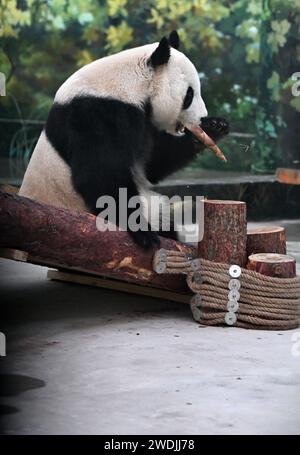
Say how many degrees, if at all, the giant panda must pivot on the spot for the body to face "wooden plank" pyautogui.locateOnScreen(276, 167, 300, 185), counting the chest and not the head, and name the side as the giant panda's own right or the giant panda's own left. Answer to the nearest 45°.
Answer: approximately 45° to the giant panda's own left

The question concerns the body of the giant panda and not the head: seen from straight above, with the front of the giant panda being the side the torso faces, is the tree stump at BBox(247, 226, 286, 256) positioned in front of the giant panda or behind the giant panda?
in front

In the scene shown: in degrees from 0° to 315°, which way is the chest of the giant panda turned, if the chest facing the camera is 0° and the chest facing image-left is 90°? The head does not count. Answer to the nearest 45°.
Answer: approximately 270°

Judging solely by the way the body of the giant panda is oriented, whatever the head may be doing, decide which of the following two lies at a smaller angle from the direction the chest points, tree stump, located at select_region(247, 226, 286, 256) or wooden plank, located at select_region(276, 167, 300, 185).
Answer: the tree stump
